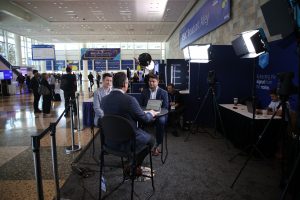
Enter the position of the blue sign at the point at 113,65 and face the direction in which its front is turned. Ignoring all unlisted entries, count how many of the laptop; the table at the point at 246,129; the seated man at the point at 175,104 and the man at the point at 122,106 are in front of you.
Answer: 4

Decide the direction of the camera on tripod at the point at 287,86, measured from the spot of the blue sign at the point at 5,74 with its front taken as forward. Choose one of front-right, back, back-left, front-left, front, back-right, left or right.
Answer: front

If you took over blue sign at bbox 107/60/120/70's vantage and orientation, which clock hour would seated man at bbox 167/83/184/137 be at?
The seated man is roughly at 12 o'clock from the blue sign.

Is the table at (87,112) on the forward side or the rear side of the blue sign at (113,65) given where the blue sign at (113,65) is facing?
on the forward side

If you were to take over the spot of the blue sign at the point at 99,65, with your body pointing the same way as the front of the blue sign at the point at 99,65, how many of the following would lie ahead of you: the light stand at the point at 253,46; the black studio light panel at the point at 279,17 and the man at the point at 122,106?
3

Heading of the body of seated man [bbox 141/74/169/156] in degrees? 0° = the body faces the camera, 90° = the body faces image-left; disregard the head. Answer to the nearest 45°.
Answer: approximately 0°

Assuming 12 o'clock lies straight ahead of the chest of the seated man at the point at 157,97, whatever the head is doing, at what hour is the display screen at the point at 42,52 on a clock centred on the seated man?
The display screen is roughly at 5 o'clock from the seated man.

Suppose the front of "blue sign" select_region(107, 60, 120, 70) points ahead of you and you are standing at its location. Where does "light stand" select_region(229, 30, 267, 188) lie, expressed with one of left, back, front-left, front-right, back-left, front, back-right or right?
front

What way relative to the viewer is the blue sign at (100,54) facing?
toward the camera

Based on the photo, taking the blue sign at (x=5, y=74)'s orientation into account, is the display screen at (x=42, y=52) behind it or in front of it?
behind

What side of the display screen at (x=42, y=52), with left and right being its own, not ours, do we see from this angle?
front
